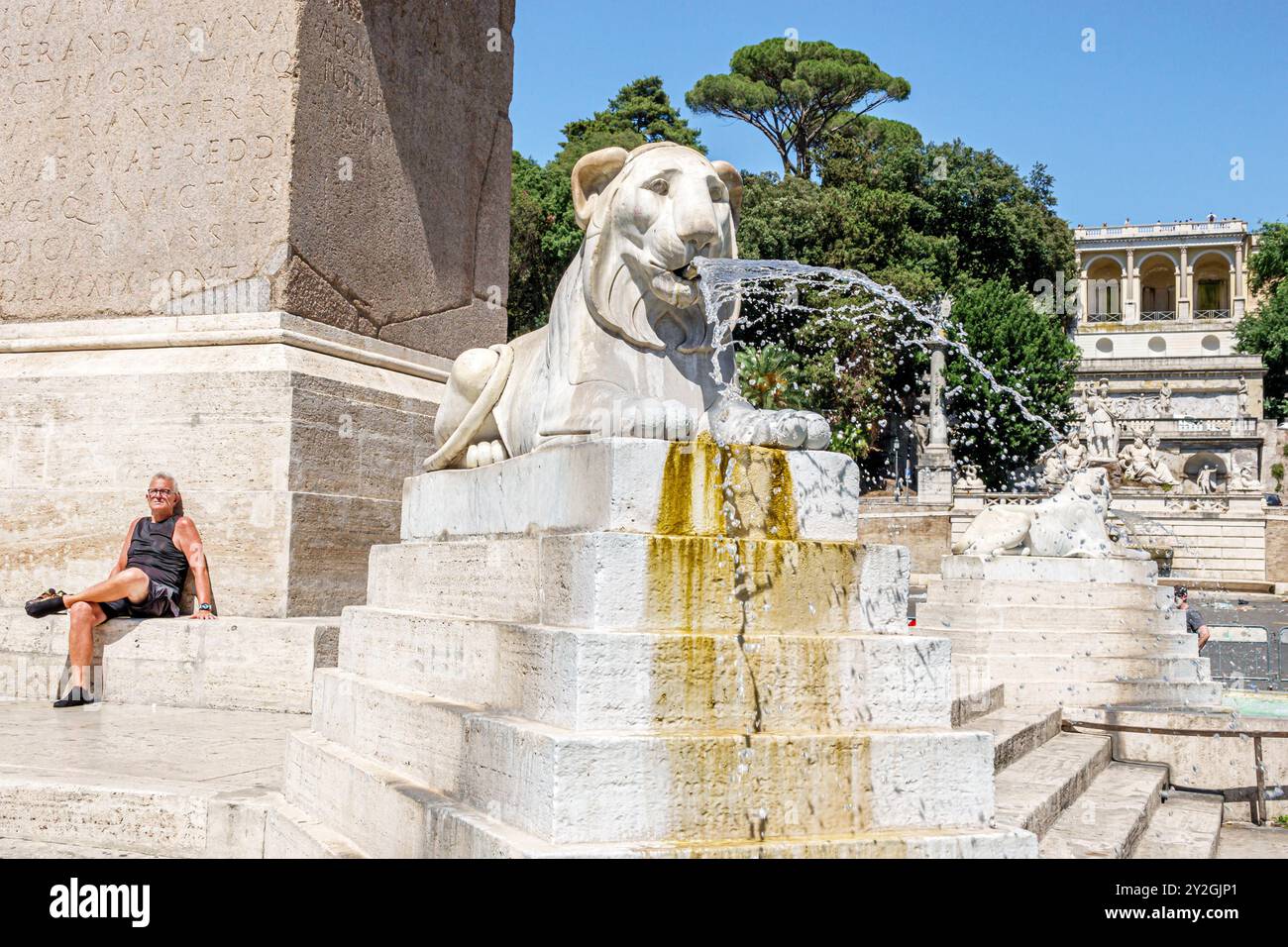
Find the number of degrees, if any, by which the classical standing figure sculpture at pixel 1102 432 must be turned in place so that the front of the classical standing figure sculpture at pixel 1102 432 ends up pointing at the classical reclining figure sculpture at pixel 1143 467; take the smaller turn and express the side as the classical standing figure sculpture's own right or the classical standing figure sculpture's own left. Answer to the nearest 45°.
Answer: approximately 45° to the classical standing figure sculpture's own left

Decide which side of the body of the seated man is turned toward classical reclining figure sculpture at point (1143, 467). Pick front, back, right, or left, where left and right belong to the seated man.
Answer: back

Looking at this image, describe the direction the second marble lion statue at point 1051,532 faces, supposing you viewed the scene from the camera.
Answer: facing to the right of the viewer

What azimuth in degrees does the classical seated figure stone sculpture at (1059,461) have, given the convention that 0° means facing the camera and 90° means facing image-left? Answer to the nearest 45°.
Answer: approximately 0°

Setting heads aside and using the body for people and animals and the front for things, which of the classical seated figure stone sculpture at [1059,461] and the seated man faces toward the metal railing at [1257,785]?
the classical seated figure stone sculpture

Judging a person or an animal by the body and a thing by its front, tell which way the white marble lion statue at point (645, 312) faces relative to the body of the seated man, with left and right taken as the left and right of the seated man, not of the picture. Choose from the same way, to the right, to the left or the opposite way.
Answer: to the left

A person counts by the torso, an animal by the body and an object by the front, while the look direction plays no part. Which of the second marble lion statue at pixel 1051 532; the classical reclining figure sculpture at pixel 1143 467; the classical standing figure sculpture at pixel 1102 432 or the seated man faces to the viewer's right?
the second marble lion statue

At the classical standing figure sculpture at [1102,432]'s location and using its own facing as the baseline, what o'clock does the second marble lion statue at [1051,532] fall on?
The second marble lion statue is roughly at 12 o'clock from the classical standing figure sculpture.

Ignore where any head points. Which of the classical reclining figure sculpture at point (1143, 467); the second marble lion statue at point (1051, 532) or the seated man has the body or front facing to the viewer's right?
the second marble lion statue

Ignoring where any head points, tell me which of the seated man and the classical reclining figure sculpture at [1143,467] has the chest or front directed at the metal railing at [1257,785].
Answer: the classical reclining figure sculpture

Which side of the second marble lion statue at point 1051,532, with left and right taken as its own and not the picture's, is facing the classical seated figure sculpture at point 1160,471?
left
